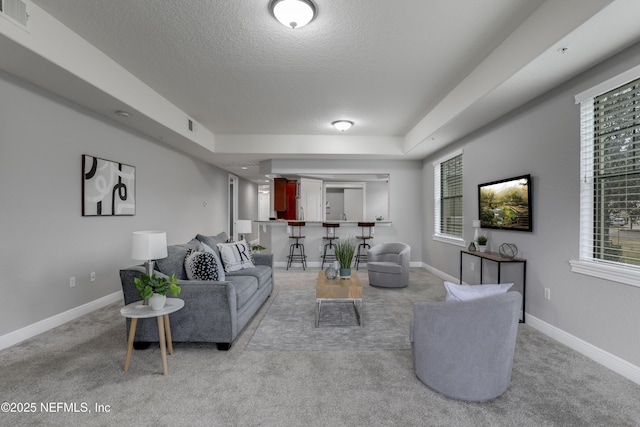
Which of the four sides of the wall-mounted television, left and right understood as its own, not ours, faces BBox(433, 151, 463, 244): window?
right

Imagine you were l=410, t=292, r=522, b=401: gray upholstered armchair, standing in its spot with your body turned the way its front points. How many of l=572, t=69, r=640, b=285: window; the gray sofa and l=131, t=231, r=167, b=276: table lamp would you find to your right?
1

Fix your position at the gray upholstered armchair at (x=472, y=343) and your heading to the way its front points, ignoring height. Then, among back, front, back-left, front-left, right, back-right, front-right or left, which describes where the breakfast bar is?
front

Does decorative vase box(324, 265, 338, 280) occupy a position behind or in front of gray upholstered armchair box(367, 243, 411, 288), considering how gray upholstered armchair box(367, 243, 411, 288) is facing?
in front

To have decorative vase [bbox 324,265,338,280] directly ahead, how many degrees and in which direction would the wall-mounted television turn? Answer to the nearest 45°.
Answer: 0° — it already faces it

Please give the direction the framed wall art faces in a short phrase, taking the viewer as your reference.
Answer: facing the viewer and to the right of the viewer

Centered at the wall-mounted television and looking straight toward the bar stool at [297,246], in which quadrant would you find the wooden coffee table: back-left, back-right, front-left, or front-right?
front-left

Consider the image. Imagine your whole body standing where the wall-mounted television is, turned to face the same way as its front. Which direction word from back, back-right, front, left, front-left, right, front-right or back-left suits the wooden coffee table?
front

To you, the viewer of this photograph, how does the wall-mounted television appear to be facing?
facing the viewer and to the left of the viewer

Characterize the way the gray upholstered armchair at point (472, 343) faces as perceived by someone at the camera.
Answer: facing away from the viewer and to the left of the viewer

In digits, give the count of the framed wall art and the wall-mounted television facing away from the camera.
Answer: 0

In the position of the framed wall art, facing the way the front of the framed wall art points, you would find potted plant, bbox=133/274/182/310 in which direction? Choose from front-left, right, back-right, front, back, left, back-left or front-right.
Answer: front-right

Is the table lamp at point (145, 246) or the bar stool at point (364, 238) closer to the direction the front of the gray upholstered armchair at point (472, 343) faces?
the bar stool

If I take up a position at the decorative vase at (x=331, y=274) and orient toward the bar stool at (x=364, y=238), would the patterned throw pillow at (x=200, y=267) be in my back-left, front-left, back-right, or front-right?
back-left

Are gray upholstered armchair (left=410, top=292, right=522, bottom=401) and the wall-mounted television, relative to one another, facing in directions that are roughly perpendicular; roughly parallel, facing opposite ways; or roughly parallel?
roughly perpendicular

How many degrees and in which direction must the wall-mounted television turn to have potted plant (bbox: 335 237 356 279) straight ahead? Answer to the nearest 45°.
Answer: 0° — it already faces it

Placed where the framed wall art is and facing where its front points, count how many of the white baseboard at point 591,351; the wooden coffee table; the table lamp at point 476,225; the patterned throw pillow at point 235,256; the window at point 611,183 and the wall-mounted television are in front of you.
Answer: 6
